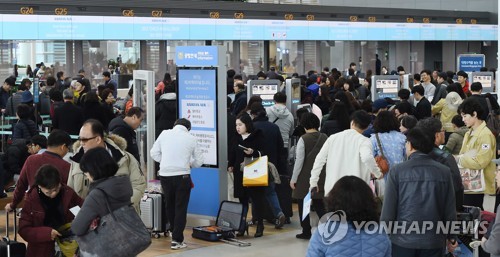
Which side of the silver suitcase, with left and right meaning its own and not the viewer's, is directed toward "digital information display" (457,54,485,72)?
back

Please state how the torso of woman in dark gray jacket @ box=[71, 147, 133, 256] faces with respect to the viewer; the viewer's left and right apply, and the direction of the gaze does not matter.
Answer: facing away from the viewer and to the left of the viewer

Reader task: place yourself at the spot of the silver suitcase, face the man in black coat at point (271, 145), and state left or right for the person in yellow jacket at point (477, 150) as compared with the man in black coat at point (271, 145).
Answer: right

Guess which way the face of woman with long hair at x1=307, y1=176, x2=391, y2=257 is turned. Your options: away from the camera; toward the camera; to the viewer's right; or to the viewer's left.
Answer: away from the camera

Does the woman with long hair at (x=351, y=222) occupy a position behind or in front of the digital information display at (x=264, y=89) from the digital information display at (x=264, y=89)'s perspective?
in front

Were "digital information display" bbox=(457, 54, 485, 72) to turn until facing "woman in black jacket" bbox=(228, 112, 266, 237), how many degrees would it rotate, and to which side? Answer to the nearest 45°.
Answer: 0° — it already faces them

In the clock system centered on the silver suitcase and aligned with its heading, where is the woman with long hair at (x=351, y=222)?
The woman with long hair is roughly at 10 o'clock from the silver suitcase.

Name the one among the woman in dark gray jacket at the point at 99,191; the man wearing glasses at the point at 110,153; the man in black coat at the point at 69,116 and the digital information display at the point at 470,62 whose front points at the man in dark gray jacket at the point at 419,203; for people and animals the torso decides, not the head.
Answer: the digital information display

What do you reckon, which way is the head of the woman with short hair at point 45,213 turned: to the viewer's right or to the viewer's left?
to the viewer's right

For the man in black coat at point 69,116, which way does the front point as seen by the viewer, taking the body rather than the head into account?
away from the camera

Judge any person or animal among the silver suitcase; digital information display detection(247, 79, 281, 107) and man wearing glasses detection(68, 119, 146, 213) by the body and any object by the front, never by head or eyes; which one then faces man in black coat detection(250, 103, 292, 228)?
the digital information display
